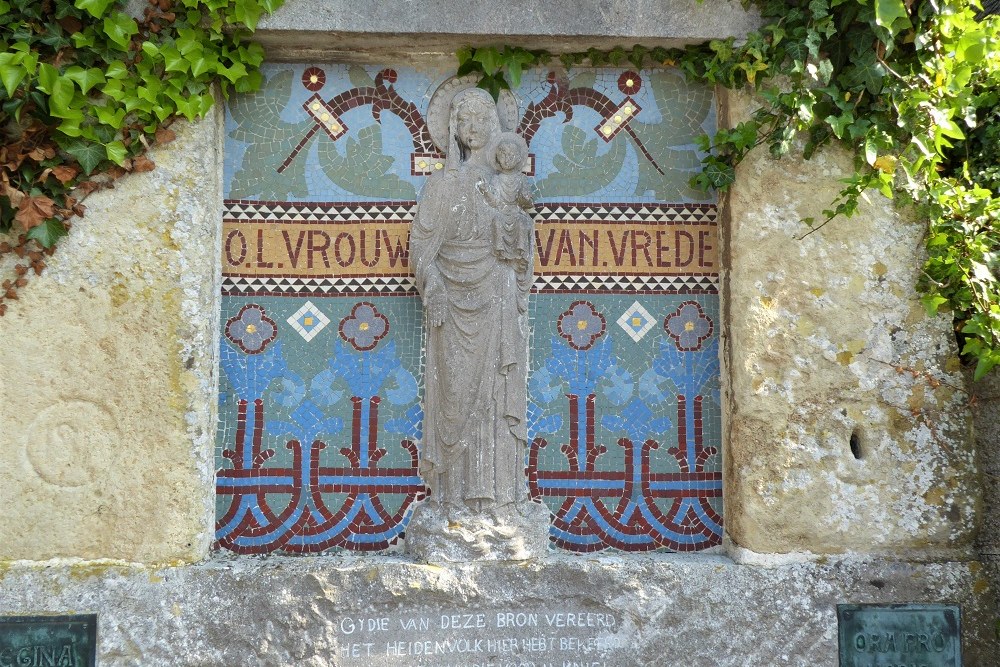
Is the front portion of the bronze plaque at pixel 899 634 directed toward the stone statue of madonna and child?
no

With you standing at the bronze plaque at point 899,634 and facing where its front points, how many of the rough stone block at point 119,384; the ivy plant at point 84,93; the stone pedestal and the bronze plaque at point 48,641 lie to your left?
0

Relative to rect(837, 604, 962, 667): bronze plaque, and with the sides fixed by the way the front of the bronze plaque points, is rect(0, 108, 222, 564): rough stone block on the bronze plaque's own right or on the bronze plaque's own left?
on the bronze plaque's own right

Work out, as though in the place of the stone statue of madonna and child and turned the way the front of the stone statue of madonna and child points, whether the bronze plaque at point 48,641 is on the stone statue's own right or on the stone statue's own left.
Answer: on the stone statue's own right

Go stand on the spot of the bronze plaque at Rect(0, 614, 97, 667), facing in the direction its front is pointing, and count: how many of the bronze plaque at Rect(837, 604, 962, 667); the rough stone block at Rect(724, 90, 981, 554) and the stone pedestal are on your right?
0

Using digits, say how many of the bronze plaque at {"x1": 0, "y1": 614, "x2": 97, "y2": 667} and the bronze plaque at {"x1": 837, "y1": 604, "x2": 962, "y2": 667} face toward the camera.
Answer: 2

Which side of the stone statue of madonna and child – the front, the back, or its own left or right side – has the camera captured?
front

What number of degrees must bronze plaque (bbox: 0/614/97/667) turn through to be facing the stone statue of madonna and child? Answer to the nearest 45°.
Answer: approximately 90° to its left

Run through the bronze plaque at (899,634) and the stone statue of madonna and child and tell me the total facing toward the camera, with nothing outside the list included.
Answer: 2

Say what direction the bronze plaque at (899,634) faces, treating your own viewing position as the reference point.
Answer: facing the viewer

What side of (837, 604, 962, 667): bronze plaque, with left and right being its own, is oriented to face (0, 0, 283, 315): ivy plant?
right

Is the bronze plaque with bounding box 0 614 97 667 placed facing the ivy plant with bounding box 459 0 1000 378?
no

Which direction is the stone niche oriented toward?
toward the camera

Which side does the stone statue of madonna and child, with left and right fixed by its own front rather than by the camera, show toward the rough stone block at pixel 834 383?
left
